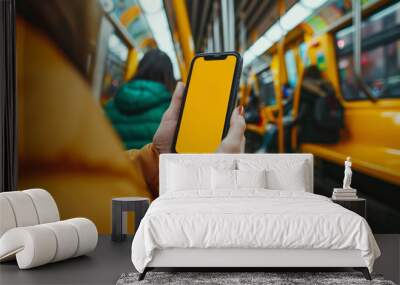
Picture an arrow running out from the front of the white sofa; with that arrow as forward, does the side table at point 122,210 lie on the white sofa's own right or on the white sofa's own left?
on the white sofa's own left

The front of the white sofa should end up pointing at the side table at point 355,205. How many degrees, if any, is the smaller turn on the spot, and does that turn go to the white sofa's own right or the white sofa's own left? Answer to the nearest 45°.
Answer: approximately 45° to the white sofa's own left

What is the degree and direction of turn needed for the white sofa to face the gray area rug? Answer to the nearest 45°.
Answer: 0° — it already faces it

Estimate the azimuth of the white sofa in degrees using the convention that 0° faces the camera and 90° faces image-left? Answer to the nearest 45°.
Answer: approximately 315°
